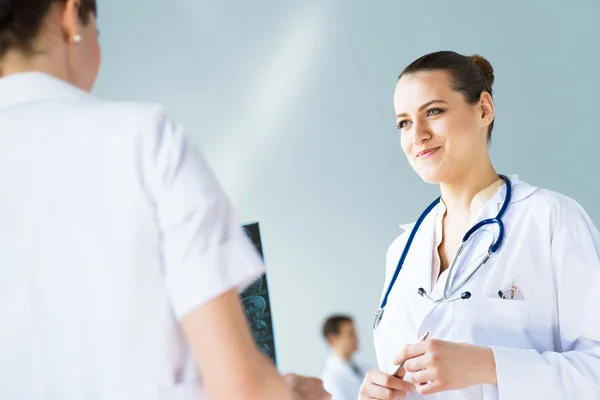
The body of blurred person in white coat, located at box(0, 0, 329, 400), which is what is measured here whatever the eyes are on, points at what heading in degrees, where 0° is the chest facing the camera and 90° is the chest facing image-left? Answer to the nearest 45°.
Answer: approximately 225°

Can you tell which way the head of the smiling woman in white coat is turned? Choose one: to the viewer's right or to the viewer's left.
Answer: to the viewer's left

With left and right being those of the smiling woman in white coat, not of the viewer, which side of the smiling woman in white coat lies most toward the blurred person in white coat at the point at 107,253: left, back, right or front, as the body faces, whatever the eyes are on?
front

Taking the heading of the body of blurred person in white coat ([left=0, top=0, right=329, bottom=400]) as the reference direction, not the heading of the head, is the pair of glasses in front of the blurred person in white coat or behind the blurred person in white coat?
in front

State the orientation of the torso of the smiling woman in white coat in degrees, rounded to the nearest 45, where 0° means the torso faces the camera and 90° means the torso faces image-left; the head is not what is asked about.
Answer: approximately 45°

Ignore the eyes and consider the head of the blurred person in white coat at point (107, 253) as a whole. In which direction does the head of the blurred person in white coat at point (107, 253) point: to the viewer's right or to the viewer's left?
to the viewer's right

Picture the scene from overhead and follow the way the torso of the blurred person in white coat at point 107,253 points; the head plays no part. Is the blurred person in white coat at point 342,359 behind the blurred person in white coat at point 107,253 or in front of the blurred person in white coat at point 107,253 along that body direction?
in front

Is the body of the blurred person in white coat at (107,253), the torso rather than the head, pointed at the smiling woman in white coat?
yes
